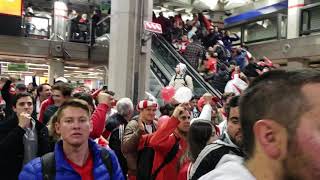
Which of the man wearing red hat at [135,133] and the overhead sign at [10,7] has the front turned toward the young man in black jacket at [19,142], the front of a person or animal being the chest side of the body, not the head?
the overhead sign

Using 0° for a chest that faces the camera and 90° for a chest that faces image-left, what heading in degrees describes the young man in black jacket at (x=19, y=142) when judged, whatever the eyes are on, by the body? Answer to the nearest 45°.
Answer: approximately 315°

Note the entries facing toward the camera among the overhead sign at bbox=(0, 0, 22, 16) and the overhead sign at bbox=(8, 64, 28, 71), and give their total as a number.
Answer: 2

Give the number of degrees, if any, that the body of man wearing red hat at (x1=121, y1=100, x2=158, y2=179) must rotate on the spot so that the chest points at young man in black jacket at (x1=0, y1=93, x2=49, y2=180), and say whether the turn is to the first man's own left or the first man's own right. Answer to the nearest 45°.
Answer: approximately 90° to the first man's own right

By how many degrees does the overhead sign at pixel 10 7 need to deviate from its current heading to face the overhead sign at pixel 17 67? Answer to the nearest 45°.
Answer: approximately 180°

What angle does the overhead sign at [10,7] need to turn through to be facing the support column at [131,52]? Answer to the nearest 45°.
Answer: approximately 45° to its left

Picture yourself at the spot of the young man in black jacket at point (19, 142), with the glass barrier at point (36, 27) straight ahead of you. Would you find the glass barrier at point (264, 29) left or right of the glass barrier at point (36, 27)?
right

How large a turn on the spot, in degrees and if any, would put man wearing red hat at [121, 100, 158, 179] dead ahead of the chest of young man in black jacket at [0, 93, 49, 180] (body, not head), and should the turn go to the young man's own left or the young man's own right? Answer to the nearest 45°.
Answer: approximately 90° to the young man's own left

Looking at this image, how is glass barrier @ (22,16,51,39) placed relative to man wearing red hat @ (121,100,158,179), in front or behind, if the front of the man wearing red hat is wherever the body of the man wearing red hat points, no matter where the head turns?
behind

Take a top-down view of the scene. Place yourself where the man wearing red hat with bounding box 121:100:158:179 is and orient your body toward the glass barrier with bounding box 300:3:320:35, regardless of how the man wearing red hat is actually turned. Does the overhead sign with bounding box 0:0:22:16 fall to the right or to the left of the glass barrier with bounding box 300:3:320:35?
left

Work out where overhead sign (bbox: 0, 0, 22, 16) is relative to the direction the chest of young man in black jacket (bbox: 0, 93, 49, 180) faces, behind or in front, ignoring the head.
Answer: behind
